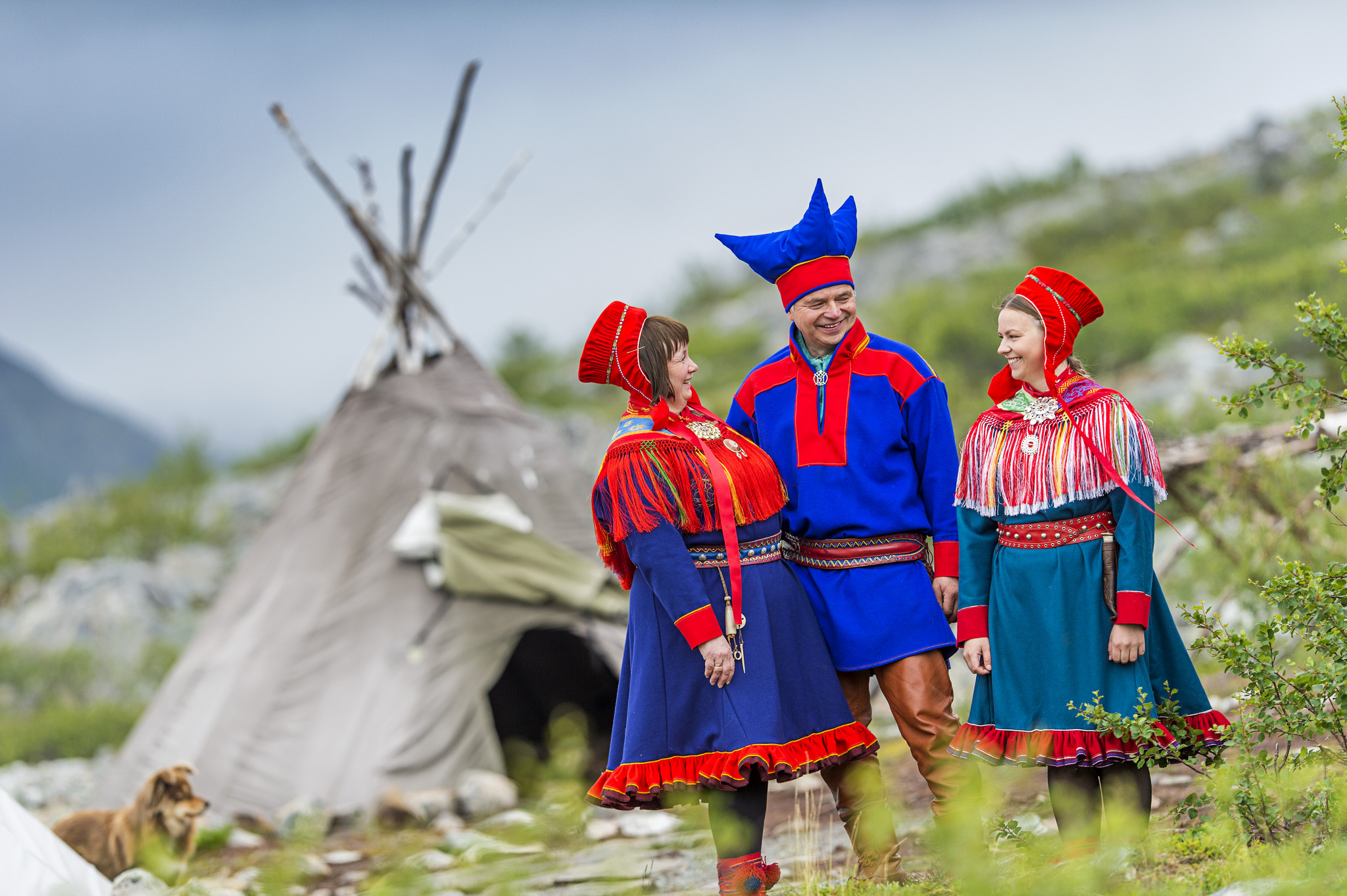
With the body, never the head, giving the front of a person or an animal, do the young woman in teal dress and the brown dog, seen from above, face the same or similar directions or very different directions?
very different directions

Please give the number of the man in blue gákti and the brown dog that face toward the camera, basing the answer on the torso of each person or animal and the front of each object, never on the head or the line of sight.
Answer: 1

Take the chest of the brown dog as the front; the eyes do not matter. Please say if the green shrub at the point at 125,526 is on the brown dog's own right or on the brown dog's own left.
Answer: on the brown dog's own left

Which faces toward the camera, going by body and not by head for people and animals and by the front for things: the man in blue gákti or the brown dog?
the man in blue gákti

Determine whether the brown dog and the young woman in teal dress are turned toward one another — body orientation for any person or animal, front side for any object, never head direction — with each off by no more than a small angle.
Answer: no

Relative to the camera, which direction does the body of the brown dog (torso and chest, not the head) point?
to the viewer's right

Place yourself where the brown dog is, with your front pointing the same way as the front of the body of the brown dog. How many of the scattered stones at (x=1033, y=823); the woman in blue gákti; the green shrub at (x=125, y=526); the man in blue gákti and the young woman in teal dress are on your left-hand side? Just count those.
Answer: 1

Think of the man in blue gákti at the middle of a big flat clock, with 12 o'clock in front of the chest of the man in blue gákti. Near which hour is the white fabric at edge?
The white fabric at edge is roughly at 3 o'clock from the man in blue gákti.

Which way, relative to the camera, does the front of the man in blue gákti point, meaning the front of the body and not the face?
toward the camera

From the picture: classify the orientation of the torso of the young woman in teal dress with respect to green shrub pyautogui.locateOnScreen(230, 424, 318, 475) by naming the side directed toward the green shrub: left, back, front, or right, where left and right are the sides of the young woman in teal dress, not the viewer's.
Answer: right

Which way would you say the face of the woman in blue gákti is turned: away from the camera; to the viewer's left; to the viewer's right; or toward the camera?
to the viewer's right

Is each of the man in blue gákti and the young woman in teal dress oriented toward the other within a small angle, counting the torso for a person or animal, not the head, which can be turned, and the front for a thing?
no

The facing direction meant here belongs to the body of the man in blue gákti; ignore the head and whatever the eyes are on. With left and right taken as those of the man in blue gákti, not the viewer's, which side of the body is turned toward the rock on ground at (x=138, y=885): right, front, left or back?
right

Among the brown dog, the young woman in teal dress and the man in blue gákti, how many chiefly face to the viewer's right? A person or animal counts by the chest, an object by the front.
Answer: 1
